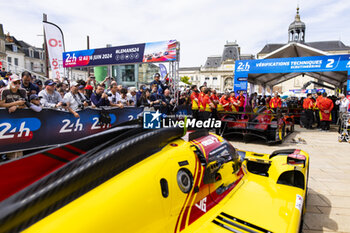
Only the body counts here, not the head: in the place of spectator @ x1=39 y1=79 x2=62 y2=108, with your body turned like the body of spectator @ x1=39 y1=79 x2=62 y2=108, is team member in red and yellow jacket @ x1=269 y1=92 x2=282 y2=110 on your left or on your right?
on your left

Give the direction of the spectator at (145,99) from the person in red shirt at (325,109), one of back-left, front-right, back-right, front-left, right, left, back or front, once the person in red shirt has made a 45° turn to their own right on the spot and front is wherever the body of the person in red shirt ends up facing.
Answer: back

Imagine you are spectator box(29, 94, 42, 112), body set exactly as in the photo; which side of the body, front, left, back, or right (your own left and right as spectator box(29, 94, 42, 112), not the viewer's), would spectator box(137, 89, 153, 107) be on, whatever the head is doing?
left

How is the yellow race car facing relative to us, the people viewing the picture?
facing away from the viewer and to the right of the viewer

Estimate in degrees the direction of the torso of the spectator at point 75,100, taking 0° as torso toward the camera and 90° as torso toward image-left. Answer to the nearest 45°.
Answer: approximately 315°

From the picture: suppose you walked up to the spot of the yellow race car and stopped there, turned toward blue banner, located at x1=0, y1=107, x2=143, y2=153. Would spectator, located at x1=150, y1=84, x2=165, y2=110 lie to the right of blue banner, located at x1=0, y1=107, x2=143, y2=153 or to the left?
right

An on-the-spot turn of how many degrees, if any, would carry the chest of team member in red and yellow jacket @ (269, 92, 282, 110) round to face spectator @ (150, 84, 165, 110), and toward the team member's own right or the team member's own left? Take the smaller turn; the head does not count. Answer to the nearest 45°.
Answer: approximately 45° to the team member's own right

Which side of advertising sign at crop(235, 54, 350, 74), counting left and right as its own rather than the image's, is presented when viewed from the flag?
right

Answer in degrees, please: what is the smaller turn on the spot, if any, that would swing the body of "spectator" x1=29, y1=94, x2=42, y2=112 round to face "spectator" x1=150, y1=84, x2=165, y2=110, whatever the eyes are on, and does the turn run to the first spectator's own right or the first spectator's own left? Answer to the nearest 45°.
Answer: approximately 45° to the first spectator's own left
